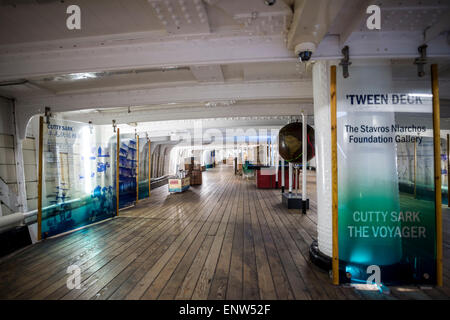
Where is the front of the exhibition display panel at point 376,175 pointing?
toward the camera

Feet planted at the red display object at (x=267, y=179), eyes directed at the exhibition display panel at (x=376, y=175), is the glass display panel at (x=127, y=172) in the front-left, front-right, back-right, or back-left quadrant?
front-right

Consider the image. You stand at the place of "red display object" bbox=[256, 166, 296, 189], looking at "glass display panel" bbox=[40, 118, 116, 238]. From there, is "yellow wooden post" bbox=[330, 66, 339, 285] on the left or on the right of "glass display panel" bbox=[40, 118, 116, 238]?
left

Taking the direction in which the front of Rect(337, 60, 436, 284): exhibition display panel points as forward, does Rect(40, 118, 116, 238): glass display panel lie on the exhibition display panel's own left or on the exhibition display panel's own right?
on the exhibition display panel's own right

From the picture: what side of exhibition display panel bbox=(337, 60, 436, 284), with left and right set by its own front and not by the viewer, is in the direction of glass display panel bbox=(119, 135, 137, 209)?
right

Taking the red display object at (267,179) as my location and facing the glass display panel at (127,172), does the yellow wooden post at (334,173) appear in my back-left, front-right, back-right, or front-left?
front-left

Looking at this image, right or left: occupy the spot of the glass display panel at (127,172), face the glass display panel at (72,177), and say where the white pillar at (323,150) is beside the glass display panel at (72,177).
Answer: left

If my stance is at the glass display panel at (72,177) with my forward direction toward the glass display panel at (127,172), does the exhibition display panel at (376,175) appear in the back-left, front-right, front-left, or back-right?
back-right

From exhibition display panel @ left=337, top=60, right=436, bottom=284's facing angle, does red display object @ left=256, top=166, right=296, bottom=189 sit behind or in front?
behind
